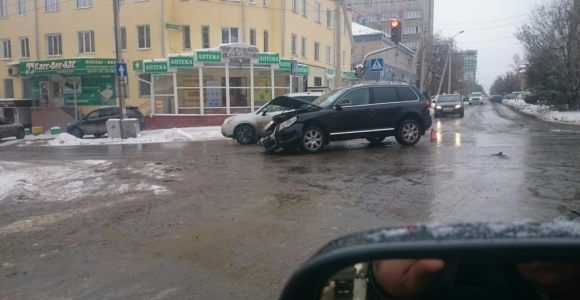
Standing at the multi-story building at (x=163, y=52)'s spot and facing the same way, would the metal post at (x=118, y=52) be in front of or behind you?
in front

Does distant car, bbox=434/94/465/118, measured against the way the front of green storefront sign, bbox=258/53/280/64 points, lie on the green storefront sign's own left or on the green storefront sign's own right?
on the green storefront sign's own left

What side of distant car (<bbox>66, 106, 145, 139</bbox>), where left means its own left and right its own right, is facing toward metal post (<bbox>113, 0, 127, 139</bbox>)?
left

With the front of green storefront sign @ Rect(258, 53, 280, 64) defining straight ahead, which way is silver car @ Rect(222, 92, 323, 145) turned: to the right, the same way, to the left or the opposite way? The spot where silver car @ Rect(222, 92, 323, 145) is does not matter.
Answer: to the right

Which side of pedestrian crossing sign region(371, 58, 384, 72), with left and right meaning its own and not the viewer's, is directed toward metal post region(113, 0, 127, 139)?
right

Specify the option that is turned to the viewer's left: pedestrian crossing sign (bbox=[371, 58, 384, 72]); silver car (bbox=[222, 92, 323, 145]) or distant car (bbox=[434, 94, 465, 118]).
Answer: silver car (bbox=[222, 92, 323, 145])

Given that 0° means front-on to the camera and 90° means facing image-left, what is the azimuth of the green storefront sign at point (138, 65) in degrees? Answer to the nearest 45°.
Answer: approximately 0°

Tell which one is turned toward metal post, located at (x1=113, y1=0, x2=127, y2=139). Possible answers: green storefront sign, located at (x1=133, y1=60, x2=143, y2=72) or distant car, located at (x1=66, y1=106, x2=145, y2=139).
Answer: the green storefront sign

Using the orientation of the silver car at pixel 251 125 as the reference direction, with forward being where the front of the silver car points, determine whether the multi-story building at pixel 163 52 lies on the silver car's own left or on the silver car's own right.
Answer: on the silver car's own right

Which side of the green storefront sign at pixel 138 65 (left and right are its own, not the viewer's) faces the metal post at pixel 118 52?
front

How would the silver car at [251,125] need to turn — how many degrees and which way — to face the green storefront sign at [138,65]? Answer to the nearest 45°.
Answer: approximately 45° to its right

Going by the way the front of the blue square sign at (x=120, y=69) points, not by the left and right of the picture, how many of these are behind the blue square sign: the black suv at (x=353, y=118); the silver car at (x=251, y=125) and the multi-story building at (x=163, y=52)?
1

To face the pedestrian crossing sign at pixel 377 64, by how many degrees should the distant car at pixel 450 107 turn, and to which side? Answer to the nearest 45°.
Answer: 0° — it already faces it

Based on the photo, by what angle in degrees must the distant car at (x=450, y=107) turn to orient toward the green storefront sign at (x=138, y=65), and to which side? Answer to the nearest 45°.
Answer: approximately 45° to its right

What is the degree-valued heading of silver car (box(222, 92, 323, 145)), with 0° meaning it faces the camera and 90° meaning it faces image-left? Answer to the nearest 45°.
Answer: approximately 90°

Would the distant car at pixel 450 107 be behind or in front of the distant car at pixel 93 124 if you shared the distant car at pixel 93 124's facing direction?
behind
